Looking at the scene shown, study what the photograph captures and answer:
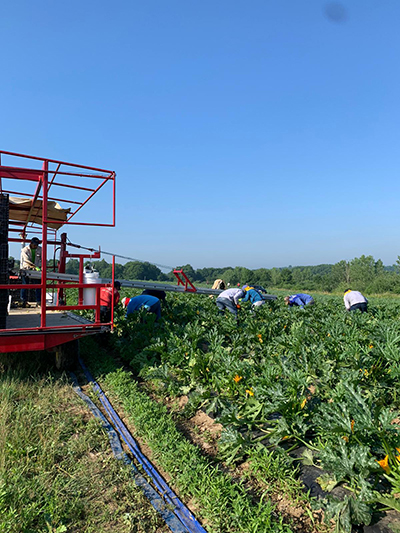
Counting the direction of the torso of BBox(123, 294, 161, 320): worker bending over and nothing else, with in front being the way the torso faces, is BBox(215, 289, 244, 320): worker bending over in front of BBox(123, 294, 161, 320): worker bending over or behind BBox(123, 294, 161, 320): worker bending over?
behind

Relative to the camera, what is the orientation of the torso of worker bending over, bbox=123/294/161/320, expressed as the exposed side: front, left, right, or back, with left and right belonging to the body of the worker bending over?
left

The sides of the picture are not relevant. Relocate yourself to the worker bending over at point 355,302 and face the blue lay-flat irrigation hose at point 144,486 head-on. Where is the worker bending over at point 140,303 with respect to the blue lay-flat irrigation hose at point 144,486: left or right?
right

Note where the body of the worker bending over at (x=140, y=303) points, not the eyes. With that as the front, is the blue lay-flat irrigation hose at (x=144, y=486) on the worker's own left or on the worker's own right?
on the worker's own left

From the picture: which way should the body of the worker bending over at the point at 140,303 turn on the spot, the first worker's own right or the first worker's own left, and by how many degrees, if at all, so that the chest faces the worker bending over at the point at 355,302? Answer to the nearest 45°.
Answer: approximately 180°

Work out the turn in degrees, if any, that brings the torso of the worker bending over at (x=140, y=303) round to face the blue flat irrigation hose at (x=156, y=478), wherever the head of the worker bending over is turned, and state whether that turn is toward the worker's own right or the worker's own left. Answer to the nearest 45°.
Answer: approximately 90° to the worker's own left
